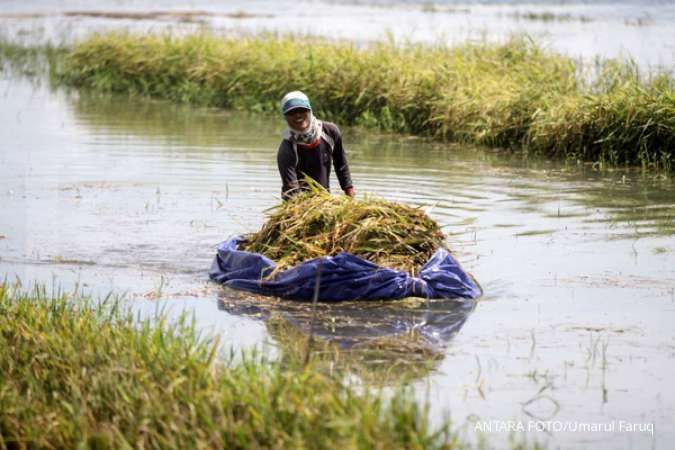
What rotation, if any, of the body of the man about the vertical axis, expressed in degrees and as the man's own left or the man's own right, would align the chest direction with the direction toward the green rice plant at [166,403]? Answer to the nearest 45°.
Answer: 0° — they already face it

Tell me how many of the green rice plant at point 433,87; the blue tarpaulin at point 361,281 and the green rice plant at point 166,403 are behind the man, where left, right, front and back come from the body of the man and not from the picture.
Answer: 1

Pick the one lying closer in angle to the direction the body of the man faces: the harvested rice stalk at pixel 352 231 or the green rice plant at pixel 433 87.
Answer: the harvested rice stalk

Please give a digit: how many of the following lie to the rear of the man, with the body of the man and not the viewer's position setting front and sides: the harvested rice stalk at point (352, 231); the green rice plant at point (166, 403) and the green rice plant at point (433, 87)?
1

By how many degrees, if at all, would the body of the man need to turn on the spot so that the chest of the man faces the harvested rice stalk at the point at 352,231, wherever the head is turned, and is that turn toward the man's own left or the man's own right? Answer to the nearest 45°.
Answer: approximately 45° to the man's own left

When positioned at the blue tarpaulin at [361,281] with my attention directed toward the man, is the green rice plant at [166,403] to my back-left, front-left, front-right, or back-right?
back-left

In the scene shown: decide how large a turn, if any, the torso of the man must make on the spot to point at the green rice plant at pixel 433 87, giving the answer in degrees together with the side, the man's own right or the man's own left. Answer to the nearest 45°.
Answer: approximately 180°

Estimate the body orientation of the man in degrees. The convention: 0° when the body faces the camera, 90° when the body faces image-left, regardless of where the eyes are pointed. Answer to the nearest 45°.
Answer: approximately 0°

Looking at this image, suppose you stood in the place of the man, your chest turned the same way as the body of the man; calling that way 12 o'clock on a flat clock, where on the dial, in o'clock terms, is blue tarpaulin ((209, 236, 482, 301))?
The blue tarpaulin is roughly at 11 o'clock from the man.
